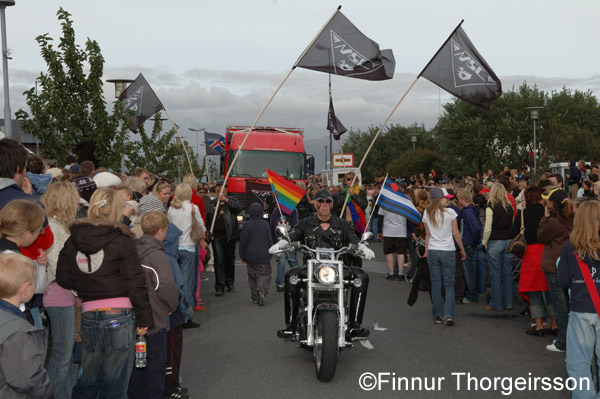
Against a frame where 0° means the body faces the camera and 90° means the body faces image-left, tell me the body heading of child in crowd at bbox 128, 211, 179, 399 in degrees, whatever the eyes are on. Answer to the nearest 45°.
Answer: approximately 225°

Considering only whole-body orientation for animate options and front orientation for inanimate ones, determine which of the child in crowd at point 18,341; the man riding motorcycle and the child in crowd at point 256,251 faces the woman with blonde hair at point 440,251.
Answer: the child in crowd at point 18,341

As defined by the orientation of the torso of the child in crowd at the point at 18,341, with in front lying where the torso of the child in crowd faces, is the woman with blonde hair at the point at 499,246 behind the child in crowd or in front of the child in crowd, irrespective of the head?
in front

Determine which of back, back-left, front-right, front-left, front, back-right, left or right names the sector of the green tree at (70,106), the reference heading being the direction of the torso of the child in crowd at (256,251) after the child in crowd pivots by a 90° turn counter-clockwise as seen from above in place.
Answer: front-right

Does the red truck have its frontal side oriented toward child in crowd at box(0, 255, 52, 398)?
yes

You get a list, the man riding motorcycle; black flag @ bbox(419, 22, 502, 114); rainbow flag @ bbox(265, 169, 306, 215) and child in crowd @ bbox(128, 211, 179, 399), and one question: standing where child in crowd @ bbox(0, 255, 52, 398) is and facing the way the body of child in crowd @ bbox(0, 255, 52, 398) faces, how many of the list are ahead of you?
4

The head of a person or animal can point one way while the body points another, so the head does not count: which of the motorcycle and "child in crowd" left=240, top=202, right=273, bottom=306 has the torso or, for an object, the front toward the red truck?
the child in crowd

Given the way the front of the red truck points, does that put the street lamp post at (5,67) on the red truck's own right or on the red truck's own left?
on the red truck's own right

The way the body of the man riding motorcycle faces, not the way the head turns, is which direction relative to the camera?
toward the camera

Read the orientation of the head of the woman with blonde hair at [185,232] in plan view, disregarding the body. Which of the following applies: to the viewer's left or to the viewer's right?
to the viewer's right

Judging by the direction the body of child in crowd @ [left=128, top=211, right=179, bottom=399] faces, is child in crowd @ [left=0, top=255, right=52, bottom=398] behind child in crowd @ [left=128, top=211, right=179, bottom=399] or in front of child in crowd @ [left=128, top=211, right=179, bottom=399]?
behind

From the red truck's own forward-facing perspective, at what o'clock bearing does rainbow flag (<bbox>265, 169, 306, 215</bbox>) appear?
The rainbow flag is roughly at 12 o'clock from the red truck.

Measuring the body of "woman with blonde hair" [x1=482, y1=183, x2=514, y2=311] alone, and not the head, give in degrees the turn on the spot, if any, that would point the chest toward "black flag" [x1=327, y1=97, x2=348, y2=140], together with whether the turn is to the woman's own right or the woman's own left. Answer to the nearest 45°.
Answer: approximately 45° to the woman's own right

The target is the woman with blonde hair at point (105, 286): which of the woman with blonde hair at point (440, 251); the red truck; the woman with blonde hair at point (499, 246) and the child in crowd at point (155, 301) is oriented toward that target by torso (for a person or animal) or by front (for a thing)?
the red truck

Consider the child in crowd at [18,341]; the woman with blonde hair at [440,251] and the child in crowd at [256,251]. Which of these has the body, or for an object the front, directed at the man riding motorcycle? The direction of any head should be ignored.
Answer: the child in crowd at [18,341]

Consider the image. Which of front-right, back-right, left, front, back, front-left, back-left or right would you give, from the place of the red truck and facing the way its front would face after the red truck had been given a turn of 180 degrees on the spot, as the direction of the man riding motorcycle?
back

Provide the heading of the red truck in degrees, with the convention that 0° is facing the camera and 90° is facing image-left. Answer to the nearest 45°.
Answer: approximately 0°
